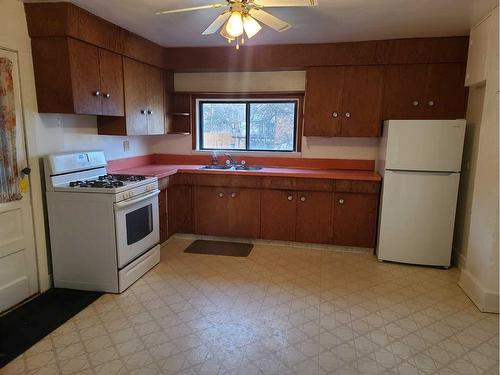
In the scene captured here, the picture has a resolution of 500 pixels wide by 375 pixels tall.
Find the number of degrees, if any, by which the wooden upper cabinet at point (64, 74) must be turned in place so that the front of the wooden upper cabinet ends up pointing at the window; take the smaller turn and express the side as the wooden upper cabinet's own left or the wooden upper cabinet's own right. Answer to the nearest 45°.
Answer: approximately 90° to the wooden upper cabinet's own left

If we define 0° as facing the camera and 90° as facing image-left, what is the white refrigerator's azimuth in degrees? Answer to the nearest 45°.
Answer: approximately 0°

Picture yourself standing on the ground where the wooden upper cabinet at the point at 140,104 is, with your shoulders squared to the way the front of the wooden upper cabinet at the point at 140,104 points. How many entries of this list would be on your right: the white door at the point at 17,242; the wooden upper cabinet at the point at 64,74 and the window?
2
